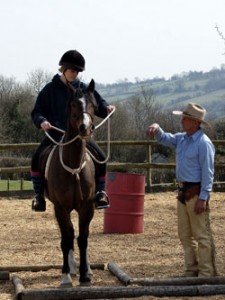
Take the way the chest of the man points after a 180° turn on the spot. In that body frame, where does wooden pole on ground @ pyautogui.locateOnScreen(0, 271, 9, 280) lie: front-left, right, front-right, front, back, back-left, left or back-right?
back-left

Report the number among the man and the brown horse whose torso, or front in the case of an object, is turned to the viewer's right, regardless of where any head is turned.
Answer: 0

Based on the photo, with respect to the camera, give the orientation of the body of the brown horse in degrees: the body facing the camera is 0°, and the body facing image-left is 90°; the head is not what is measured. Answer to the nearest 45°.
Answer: approximately 0°

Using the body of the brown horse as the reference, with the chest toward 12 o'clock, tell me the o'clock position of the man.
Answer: The man is roughly at 9 o'clock from the brown horse.

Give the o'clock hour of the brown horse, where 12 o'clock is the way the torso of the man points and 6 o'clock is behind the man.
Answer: The brown horse is roughly at 1 o'clock from the man.

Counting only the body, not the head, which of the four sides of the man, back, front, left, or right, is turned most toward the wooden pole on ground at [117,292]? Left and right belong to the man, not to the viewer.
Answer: front

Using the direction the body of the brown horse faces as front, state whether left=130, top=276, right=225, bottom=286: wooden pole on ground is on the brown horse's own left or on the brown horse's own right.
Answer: on the brown horse's own left

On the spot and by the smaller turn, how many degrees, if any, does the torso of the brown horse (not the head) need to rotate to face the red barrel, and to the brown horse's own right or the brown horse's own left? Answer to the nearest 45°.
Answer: approximately 180°
